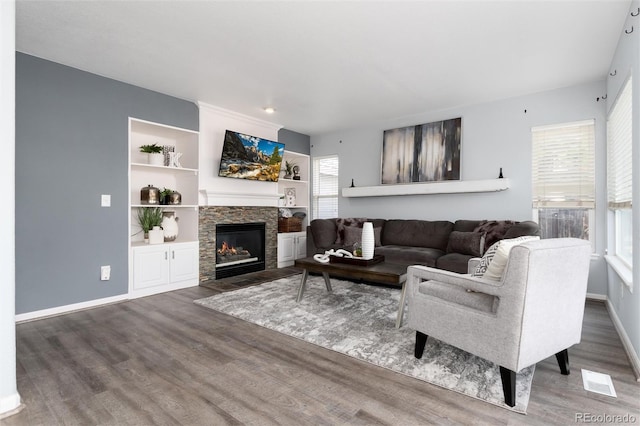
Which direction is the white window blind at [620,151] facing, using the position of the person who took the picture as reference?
facing to the left of the viewer

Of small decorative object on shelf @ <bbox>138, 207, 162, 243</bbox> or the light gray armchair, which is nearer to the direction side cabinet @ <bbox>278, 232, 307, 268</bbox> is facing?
the light gray armchair

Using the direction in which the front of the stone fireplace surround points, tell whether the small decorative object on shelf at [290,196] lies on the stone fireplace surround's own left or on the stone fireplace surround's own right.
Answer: on the stone fireplace surround's own left

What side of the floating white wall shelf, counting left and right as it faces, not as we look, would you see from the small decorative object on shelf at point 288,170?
right

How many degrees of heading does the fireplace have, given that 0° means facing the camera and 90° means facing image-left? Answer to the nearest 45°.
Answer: approximately 315°

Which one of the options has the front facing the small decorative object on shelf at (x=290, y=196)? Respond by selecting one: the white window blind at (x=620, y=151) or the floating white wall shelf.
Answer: the white window blind

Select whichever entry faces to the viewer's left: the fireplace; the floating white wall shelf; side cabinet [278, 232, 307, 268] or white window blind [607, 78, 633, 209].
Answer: the white window blind
